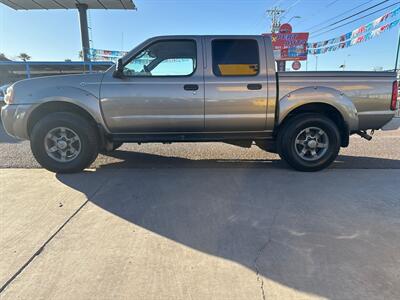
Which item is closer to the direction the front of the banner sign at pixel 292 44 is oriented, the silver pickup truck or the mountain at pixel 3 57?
the silver pickup truck

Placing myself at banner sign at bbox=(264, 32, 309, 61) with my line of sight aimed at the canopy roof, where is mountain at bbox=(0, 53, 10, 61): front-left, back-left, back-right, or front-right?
front-right

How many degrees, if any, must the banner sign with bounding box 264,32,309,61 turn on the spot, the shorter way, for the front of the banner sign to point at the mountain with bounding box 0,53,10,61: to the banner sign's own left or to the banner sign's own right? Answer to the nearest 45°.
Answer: approximately 90° to the banner sign's own right

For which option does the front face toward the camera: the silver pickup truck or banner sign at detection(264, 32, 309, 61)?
the banner sign

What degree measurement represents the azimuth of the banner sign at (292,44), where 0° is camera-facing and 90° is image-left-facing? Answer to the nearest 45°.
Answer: approximately 0°

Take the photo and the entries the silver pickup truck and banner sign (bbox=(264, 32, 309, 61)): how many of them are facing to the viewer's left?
1

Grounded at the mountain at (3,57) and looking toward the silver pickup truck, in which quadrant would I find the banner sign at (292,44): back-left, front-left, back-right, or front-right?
front-left

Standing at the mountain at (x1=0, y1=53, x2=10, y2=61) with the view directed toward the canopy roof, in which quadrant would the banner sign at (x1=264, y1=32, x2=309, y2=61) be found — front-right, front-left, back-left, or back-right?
front-left

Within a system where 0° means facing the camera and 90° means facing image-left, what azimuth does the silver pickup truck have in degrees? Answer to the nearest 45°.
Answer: approximately 90°

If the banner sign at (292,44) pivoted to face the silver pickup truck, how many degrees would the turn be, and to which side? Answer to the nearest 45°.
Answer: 0° — it already faces it

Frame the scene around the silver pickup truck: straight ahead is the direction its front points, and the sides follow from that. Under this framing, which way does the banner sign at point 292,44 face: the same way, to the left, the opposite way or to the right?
to the left

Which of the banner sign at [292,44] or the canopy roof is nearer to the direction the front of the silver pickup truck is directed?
the canopy roof

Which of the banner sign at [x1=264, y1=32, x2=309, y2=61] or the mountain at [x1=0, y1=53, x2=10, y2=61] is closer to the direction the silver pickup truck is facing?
the mountain

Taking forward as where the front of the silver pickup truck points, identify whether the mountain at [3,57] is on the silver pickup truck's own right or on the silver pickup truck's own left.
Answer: on the silver pickup truck's own right

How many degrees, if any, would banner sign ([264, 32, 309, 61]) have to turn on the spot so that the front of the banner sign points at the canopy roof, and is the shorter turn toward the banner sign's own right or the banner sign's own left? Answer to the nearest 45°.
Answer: approximately 90° to the banner sign's own right

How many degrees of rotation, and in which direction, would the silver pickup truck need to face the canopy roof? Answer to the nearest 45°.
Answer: approximately 45° to its right
